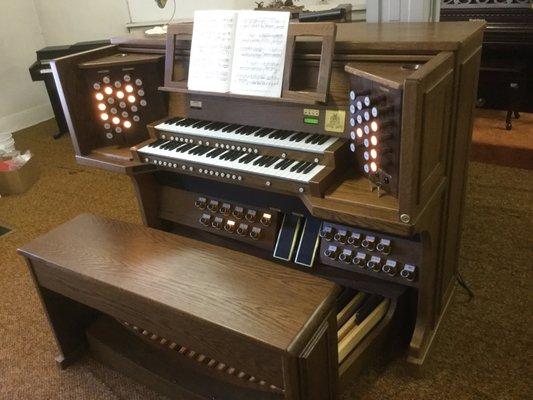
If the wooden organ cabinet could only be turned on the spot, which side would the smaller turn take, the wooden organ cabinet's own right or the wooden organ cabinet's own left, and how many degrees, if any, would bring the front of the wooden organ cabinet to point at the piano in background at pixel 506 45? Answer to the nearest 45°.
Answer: approximately 180°

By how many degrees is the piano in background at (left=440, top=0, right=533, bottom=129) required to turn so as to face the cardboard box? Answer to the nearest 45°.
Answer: approximately 45° to its right

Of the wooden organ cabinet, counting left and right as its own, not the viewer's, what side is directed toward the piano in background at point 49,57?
right

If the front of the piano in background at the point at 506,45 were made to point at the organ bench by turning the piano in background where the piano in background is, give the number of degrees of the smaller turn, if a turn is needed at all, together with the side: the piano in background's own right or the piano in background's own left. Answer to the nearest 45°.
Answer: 0° — it already faces it

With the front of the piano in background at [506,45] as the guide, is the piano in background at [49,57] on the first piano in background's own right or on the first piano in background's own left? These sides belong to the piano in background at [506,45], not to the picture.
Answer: on the first piano in background's own right

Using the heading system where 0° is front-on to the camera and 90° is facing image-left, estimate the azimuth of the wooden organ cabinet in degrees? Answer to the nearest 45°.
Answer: approximately 45°
